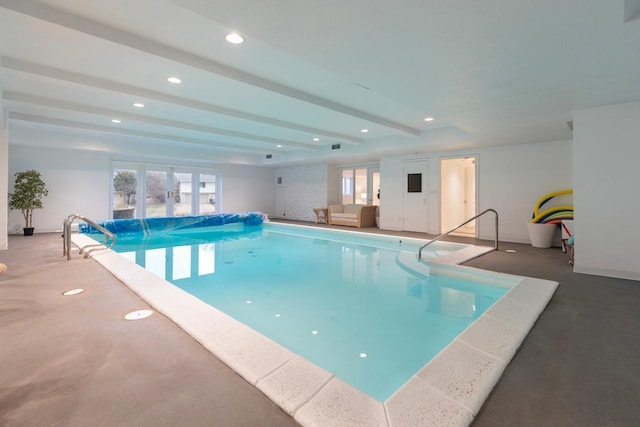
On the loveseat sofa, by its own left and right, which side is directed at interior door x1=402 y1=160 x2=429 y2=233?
left

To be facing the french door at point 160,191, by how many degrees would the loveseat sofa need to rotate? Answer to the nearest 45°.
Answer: approximately 45° to its right

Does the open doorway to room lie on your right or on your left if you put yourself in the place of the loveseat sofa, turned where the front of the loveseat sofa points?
on your left

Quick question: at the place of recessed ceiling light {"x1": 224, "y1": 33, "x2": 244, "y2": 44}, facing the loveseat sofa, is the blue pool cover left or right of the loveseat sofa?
left

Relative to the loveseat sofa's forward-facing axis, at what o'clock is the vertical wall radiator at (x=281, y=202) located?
The vertical wall radiator is roughly at 3 o'clock from the loveseat sofa.

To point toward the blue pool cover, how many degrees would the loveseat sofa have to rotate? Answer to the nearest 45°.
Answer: approximately 45° to its right

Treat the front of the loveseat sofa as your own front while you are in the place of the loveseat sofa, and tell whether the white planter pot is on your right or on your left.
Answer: on your left

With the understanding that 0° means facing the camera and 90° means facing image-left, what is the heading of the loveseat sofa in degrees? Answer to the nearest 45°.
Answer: approximately 45°
